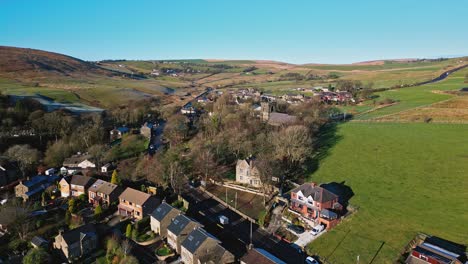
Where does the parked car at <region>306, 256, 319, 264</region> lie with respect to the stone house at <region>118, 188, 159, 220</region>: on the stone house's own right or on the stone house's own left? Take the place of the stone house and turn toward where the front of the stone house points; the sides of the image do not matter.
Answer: on the stone house's own left

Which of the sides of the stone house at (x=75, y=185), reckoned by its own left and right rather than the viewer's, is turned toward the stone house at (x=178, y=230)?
left

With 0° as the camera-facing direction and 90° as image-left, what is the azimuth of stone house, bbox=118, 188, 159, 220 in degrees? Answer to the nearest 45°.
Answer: approximately 45°

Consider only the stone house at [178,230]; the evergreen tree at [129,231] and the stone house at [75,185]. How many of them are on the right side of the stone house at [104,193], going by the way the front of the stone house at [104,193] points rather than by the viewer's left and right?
1

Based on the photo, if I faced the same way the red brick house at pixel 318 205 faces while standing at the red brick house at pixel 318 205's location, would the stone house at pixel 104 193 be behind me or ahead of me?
ahead

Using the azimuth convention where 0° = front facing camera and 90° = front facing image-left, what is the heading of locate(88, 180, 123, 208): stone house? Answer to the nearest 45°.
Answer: approximately 45°

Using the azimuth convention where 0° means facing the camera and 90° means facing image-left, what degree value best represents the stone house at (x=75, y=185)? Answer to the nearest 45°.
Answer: approximately 45°

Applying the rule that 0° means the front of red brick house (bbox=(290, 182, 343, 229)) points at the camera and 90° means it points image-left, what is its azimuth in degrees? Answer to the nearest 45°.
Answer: approximately 45°

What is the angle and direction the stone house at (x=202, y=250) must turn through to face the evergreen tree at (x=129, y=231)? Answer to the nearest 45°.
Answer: approximately 90° to its right

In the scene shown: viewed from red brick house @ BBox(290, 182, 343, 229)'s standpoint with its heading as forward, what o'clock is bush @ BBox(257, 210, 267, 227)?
The bush is roughly at 1 o'clock from the red brick house.

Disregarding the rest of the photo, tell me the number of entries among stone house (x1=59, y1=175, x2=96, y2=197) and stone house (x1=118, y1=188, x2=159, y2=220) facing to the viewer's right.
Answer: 0

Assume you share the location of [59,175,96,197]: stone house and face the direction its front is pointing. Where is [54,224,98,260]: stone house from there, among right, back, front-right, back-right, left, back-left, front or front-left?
front-left

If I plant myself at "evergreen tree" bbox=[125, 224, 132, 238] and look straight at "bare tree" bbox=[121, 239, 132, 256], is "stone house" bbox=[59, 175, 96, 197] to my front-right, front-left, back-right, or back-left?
back-right
